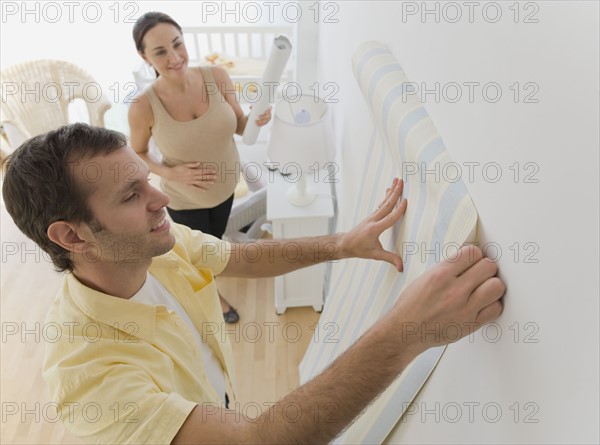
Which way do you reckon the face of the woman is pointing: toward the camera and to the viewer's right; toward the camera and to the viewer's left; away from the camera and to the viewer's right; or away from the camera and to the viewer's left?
toward the camera and to the viewer's right

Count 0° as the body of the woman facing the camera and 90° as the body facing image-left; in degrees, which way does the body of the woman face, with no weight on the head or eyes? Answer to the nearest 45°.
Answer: approximately 315°

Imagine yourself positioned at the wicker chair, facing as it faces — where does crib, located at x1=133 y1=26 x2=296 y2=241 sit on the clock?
The crib is roughly at 11 o'clock from the wicker chair.

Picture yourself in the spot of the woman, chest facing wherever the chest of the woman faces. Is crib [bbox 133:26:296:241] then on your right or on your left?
on your left

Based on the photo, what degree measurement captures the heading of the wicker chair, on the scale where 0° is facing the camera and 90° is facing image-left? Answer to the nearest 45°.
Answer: approximately 315°

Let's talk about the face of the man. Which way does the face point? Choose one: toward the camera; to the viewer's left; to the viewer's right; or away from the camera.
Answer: to the viewer's right

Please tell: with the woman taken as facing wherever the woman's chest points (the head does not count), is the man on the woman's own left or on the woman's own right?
on the woman's own right
